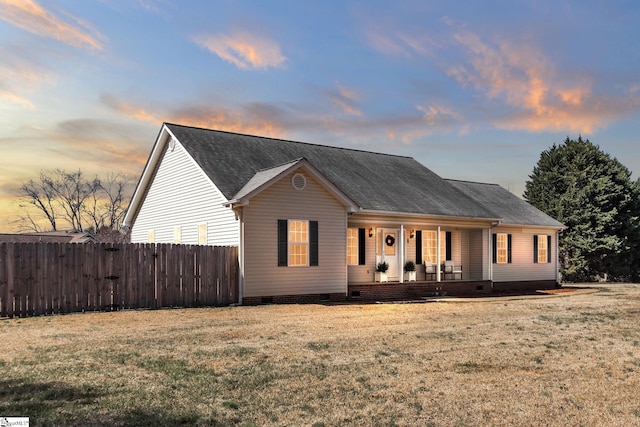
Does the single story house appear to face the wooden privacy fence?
no

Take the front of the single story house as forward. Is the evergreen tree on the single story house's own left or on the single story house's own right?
on the single story house's own left
